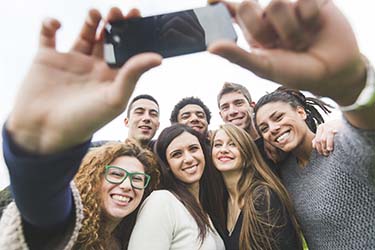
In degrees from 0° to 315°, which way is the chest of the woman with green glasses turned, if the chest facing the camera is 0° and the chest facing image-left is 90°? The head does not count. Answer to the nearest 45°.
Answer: approximately 0°
